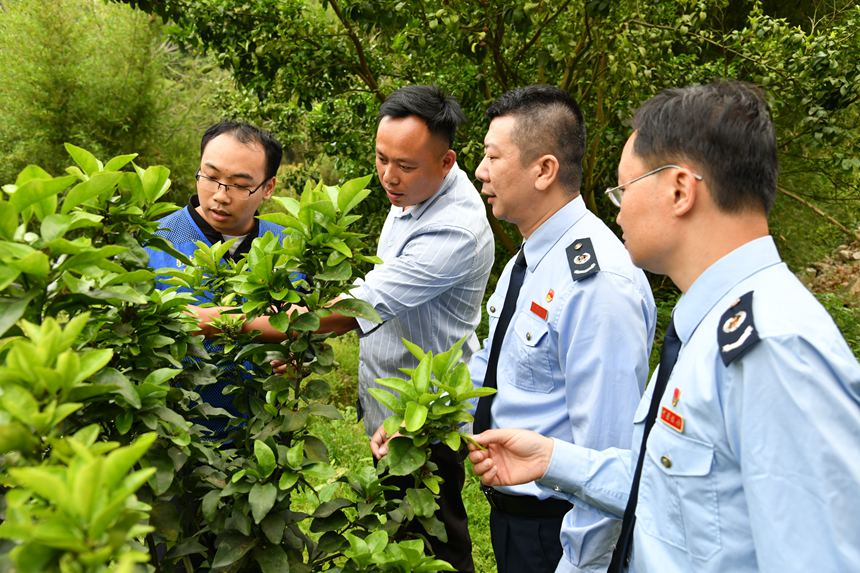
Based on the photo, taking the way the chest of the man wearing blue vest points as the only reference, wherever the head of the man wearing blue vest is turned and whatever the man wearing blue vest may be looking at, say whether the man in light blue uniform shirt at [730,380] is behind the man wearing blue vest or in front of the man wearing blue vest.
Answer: in front

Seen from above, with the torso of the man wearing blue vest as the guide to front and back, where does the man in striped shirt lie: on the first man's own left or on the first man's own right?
on the first man's own left

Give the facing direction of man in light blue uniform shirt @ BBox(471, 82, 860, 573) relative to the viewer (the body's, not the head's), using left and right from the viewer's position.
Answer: facing to the left of the viewer

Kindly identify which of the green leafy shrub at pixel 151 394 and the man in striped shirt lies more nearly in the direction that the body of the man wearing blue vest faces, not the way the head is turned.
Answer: the green leafy shrub

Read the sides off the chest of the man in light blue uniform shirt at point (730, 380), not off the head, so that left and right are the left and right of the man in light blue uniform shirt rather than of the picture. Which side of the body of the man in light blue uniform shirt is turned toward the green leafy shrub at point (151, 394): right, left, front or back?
front

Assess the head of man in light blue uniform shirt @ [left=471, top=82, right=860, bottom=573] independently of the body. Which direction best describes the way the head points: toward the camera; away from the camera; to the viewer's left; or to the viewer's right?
to the viewer's left

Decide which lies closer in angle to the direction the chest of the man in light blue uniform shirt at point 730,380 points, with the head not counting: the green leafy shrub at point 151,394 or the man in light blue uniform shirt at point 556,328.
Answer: the green leafy shrub

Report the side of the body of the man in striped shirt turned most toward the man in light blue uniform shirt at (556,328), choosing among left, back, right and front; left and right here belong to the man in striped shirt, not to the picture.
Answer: left

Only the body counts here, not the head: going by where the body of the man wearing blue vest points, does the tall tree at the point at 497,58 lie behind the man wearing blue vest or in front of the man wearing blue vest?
behind

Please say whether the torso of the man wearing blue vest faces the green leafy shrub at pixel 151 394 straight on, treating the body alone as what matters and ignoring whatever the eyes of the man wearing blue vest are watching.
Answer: yes

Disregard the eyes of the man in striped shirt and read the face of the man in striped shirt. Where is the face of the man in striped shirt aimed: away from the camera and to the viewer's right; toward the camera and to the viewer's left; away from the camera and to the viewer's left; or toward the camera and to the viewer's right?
toward the camera and to the viewer's left

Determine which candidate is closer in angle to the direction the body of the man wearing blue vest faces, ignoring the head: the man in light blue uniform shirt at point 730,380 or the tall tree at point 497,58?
the man in light blue uniform shirt
